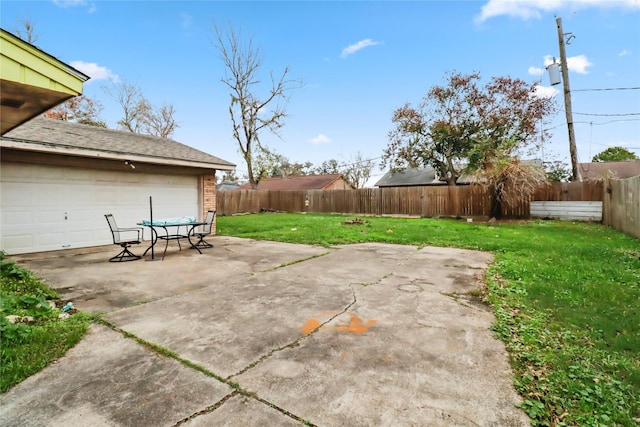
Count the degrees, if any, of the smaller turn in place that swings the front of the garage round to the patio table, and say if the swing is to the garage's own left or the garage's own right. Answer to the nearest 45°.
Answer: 0° — it already faces it

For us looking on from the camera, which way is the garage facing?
facing the viewer and to the right of the viewer

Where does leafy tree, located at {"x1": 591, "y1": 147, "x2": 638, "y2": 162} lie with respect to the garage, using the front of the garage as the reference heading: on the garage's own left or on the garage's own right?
on the garage's own left

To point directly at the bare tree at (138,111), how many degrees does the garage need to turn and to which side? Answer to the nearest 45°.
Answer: approximately 135° to its left

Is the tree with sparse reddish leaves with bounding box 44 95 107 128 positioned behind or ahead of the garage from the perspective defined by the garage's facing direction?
behind
